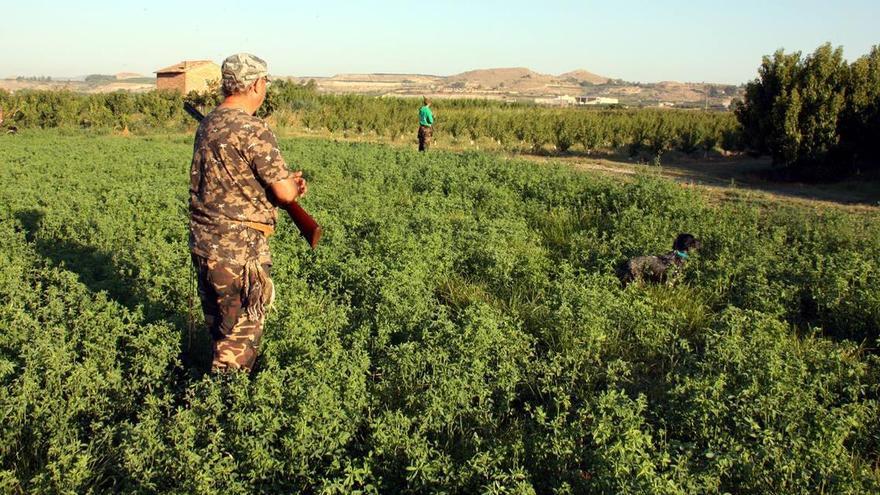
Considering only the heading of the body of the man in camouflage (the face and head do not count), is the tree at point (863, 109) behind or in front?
in front

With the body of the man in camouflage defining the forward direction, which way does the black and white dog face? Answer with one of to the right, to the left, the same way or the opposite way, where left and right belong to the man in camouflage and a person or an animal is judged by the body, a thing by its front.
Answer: to the right

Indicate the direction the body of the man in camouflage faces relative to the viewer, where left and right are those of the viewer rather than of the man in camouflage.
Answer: facing away from the viewer and to the right of the viewer

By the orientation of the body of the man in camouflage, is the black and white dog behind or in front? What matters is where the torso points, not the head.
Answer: in front

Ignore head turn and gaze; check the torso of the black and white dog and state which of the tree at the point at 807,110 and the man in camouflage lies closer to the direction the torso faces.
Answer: the tree

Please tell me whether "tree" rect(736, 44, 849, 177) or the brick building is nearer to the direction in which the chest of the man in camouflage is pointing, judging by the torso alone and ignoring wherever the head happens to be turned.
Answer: the tree

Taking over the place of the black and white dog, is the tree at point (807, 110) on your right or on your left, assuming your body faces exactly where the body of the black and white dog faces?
on your left

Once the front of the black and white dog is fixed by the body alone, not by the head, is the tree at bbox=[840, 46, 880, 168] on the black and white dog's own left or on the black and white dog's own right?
on the black and white dog's own left

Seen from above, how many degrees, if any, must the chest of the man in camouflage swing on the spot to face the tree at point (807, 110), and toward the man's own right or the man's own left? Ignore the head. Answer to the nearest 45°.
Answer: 0° — they already face it

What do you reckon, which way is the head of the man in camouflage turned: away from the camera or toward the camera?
away from the camera

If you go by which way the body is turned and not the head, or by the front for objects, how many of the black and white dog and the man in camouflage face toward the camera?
0

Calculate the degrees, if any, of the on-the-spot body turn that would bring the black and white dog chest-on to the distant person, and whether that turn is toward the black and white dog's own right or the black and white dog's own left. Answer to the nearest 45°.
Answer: approximately 135° to the black and white dog's own left

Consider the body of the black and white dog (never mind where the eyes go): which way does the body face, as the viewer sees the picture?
to the viewer's right

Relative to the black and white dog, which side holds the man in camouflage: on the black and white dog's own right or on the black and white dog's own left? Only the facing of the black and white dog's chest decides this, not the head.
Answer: on the black and white dog's own right
